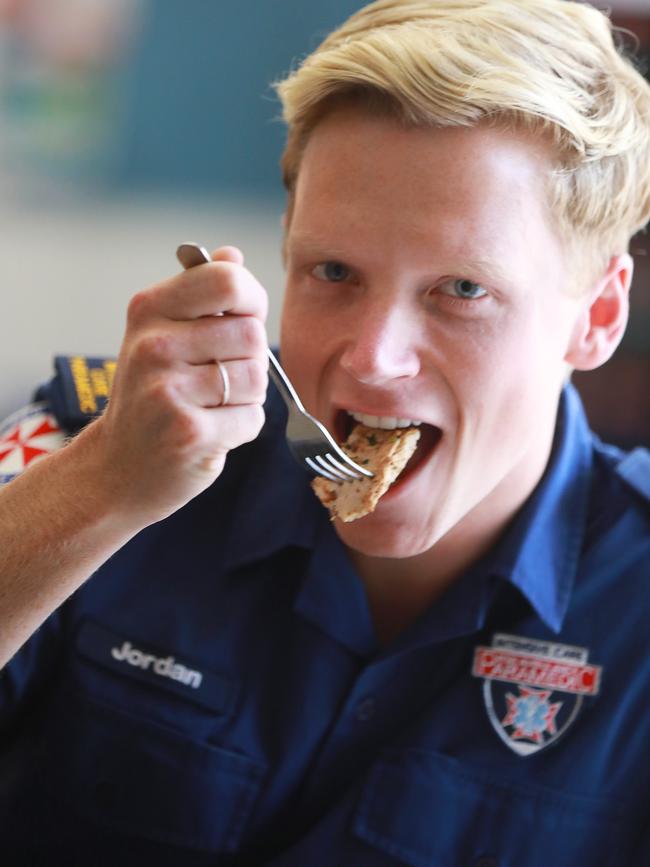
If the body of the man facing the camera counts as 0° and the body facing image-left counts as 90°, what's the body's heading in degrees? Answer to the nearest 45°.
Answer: approximately 0°
